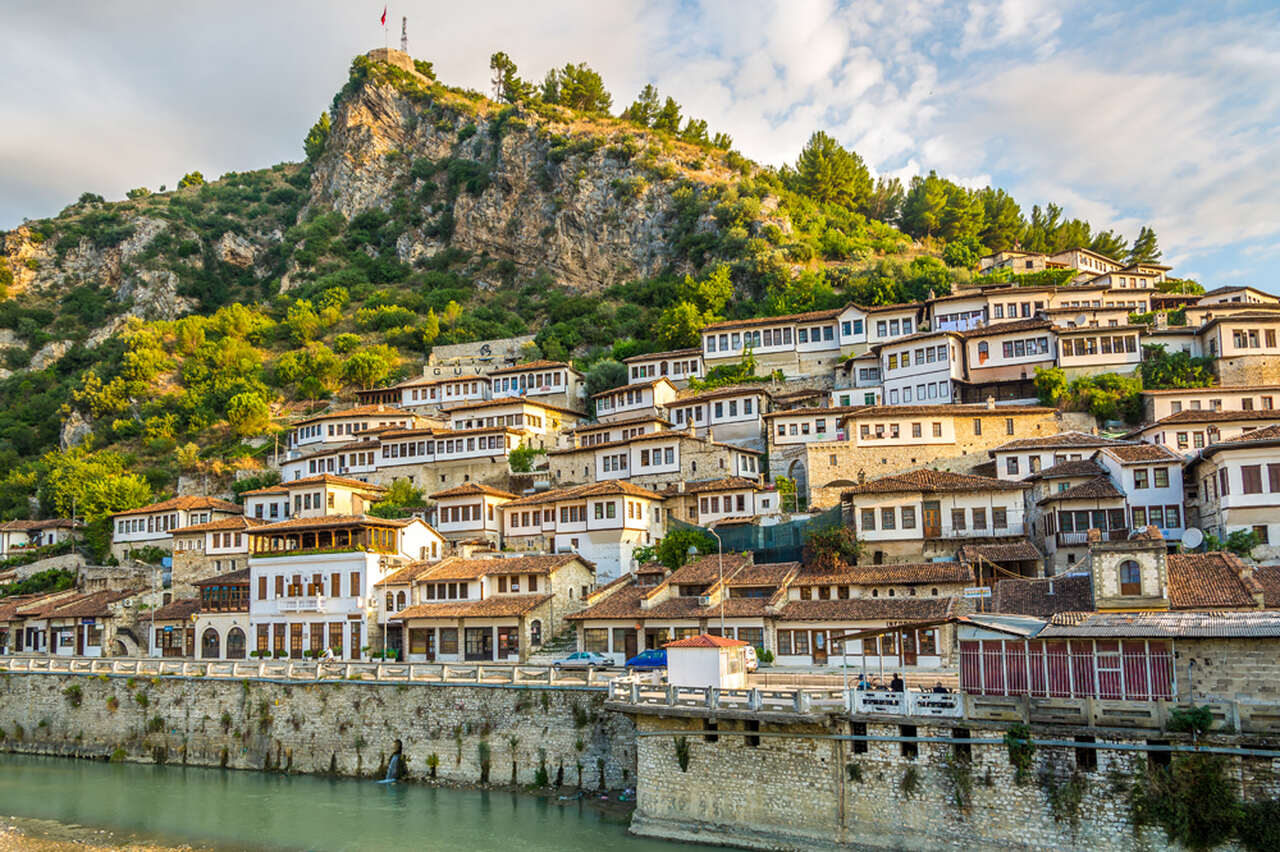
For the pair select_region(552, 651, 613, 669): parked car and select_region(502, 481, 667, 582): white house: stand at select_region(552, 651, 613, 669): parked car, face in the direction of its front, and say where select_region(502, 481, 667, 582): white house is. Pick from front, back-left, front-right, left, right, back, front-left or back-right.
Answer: right

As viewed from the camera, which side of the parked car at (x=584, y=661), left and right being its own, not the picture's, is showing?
left

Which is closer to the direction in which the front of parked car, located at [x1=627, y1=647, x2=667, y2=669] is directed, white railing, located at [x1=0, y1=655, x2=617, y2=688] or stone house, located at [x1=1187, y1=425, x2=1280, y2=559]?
the white railing

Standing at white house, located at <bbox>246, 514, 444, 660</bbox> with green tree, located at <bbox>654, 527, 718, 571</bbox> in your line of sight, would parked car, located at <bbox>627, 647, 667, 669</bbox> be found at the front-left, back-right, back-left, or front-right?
front-right

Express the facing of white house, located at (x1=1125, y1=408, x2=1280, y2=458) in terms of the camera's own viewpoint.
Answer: facing the viewer

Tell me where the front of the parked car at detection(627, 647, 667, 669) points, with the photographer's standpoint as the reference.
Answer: facing to the left of the viewer

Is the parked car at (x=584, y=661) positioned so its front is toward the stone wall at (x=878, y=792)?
no

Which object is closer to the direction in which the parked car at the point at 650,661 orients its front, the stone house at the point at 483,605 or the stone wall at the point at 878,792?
the stone house

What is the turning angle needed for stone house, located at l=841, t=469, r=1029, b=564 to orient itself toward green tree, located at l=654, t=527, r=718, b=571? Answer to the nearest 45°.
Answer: approximately 90° to its right

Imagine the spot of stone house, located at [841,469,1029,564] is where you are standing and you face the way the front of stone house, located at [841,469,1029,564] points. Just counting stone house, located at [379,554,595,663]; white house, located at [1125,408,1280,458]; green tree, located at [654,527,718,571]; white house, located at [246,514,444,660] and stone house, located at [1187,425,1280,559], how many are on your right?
3

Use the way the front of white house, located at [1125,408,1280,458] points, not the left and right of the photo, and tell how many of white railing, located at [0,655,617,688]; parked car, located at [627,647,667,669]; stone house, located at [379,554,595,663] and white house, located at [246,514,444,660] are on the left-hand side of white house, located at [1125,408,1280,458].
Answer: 0

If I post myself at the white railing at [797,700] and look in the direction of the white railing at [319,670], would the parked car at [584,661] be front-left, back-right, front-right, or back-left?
front-right

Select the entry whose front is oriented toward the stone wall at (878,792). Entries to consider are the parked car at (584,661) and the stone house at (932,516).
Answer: the stone house

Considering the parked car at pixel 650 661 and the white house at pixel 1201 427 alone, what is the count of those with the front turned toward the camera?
1

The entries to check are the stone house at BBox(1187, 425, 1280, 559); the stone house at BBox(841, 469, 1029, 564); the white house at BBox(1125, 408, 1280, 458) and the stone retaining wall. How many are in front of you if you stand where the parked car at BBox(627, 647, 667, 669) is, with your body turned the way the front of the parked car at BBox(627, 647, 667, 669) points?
1

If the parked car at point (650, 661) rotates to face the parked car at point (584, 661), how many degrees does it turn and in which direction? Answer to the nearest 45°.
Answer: approximately 45° to its right

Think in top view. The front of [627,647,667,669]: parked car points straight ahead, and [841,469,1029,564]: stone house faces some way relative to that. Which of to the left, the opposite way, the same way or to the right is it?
to the left

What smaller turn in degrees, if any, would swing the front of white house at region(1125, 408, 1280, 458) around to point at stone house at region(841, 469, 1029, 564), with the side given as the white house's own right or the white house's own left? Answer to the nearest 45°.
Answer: approximately 45° to the white house's own right

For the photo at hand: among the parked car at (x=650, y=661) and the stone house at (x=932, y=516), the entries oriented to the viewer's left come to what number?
1

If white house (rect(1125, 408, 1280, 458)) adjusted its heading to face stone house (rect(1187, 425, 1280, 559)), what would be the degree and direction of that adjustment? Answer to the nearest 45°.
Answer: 0° — it already faces it

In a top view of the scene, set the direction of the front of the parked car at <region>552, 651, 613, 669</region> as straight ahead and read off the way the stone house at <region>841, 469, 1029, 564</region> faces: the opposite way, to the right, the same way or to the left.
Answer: to the left

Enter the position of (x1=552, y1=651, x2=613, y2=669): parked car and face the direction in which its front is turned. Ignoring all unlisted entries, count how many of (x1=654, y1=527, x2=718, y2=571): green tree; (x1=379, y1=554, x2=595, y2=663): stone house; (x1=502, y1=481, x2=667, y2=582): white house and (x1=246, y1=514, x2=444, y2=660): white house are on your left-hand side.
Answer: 0

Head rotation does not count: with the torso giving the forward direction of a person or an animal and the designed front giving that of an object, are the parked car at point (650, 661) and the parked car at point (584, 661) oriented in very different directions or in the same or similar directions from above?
same or similar directions
